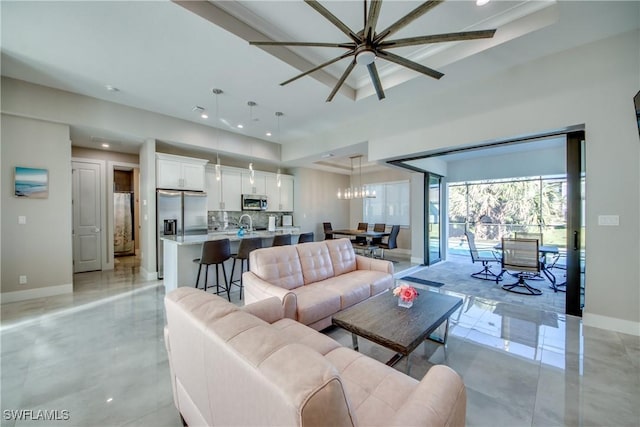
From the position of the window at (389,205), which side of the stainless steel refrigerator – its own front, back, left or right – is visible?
left

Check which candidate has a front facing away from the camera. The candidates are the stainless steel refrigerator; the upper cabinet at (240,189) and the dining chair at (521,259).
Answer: the dining chair

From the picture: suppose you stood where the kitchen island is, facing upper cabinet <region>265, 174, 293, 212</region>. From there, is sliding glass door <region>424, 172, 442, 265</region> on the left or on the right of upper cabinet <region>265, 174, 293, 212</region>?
right

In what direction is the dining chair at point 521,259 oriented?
away from the camera

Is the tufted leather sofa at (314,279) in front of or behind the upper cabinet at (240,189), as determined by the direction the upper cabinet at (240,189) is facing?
in front

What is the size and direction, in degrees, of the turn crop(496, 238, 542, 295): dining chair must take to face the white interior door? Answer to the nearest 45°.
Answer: approximately 135° to its left

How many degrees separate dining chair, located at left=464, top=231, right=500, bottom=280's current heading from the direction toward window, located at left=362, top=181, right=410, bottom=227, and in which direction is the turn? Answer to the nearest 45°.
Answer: approximately 135° to its left

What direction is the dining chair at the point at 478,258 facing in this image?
to the viewer's right

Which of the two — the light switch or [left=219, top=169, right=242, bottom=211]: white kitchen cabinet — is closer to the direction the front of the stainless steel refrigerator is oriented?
the light switch

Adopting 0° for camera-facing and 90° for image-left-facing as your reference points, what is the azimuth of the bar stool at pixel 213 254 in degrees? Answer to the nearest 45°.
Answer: approximately 135°
